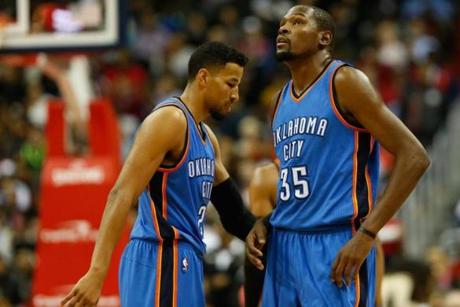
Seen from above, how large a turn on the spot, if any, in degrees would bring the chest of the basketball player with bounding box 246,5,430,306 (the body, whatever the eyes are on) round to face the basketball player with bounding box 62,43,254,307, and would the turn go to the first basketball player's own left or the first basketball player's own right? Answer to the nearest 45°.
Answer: approximately 45° to the first basketball player's own right
